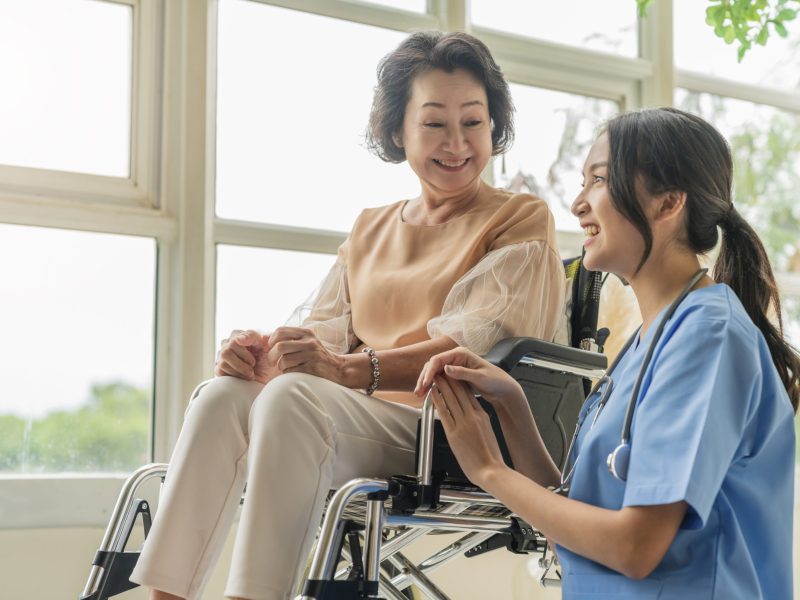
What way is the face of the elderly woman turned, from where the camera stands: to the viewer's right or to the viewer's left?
to the viewer's right

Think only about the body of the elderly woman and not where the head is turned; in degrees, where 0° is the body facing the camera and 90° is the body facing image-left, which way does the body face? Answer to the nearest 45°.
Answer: approximately 45°

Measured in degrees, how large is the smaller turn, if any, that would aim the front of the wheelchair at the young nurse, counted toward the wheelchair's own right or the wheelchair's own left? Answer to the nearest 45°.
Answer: approximately 90° to the wheelchair's own left

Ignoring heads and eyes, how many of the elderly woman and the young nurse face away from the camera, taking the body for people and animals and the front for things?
0

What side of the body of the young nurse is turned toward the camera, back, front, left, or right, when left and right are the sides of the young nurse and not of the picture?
left
